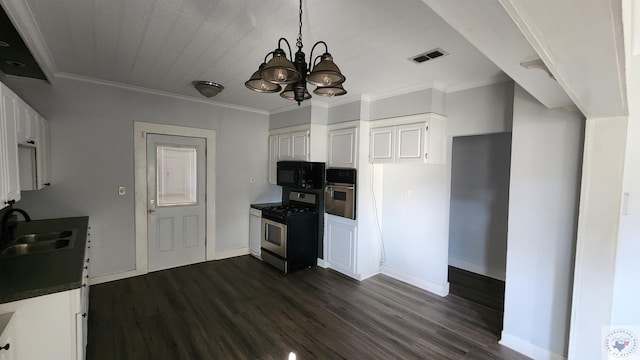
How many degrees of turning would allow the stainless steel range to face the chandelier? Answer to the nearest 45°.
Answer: approximately 45° to its left

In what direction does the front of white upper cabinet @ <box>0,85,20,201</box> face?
to the viewer's right

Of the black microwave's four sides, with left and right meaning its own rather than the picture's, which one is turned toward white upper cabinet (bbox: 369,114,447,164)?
left

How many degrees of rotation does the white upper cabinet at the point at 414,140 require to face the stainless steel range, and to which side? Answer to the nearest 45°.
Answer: approximately 45° to its right

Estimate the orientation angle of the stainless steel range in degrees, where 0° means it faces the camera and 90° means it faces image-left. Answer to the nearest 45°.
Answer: approximately 45°

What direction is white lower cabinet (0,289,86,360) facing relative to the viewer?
to the viewer's right

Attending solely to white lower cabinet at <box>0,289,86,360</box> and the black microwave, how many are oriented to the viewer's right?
1

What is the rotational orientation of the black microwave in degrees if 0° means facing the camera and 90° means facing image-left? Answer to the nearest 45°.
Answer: approximately 45°
